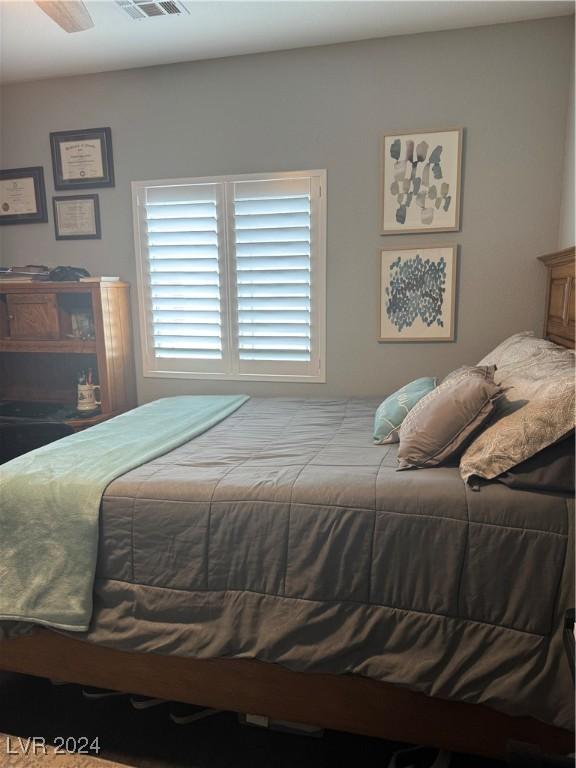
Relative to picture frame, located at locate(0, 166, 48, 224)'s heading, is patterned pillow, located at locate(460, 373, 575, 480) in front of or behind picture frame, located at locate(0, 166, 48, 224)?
in front

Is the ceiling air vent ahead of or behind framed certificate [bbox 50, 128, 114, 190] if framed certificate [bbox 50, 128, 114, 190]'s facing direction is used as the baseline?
ahead

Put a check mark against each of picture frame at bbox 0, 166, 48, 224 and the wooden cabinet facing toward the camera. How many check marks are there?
2

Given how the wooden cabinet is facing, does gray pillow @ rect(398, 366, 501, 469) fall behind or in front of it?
in front

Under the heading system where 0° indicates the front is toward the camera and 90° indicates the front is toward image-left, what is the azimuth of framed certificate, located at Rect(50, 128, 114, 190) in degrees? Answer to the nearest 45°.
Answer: approximately 0°

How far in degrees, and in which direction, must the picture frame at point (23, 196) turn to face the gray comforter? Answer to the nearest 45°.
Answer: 0° — it already faces it

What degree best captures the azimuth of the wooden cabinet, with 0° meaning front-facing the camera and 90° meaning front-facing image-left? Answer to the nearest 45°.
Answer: approximately 0°
